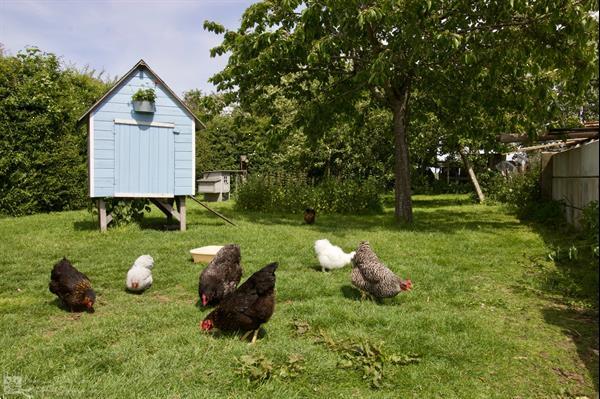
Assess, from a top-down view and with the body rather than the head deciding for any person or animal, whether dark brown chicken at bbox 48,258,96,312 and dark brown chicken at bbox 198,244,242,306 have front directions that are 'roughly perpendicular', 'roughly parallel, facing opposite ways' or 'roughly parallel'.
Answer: roughly perpendicular

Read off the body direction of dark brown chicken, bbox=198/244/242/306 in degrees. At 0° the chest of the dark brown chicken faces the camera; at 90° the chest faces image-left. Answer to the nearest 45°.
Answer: approximately 45°

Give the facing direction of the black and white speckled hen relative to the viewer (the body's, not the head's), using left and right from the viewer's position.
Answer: facing to the right of the viewer

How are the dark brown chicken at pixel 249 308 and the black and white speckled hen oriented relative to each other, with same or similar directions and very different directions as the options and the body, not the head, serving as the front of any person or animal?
very different directions

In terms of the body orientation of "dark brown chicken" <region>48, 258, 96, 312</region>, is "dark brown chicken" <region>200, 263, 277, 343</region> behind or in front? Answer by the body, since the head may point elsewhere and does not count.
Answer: in front

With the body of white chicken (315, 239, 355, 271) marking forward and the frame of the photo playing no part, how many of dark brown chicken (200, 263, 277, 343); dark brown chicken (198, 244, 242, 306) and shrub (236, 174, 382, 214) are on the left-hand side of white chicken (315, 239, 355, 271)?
1

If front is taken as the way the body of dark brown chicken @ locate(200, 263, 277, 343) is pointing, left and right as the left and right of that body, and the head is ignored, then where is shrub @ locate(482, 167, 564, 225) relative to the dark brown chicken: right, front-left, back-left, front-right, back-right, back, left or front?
back-right

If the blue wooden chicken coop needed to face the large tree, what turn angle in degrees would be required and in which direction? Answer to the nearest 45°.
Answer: approximately 90° to its left

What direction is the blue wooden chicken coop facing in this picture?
toward the camera

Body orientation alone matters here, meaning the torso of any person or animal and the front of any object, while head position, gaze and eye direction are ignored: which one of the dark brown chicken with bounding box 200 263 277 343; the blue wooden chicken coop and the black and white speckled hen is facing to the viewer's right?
the black and white speckled hen

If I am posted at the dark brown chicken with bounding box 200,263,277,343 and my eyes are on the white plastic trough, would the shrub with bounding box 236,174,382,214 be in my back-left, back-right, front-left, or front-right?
front-right
